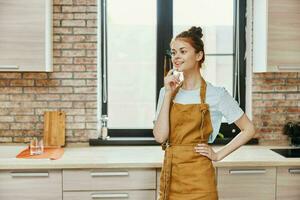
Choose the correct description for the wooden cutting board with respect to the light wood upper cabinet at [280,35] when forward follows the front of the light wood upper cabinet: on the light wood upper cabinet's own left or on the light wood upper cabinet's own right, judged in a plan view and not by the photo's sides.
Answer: on the light wood upper cabinet's own right

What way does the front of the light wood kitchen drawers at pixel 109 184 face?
toward the camera

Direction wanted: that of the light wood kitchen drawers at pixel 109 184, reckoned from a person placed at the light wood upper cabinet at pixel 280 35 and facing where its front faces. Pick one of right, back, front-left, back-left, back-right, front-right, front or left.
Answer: front-right

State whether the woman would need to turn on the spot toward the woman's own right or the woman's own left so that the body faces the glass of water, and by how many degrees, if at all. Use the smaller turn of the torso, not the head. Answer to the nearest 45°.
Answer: approximately 90° to the woman's own right

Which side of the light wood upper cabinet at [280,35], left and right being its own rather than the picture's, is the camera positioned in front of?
front

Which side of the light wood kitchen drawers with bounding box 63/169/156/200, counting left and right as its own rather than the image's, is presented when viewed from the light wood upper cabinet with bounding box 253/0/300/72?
left

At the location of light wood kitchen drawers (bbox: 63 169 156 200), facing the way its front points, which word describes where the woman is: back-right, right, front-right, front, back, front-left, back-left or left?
front-left

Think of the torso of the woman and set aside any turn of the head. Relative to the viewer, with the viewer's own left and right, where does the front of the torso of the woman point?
facing the viewer and to the left of the viewer

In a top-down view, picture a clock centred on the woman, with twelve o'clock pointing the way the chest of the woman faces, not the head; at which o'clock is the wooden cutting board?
The wooden cutting board is roughly at 3 o'clock from the woman.

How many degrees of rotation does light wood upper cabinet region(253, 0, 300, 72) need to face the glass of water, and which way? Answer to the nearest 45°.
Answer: approximately 90° to its right

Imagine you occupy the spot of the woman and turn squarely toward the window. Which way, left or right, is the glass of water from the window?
left

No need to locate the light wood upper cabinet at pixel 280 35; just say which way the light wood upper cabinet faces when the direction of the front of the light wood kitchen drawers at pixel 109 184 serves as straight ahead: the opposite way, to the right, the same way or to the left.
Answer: the same way

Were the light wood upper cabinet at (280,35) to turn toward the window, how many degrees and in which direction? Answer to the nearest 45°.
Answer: approximately 90° to its right

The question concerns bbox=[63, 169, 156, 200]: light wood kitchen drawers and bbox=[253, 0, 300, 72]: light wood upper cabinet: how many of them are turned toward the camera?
2

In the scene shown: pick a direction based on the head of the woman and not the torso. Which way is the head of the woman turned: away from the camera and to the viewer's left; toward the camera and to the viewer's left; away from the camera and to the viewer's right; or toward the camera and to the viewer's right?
toward the camera and to the viewer's left
